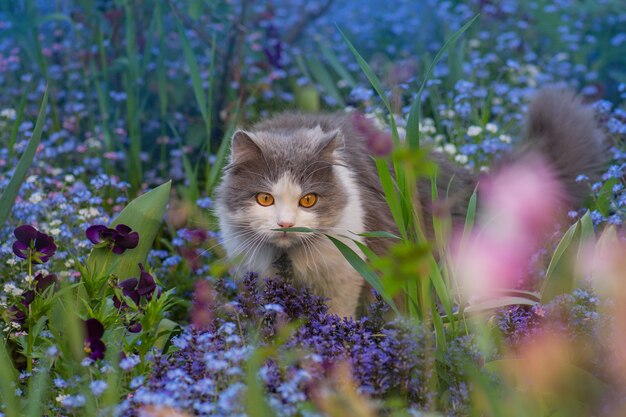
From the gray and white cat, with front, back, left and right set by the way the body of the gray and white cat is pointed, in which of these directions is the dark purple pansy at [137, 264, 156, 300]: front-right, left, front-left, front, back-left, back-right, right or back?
front

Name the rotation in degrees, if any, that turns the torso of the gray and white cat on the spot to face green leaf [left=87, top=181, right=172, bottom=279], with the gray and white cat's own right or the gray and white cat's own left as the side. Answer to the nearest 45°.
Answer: approximately 45° to the gray and white cat's own right

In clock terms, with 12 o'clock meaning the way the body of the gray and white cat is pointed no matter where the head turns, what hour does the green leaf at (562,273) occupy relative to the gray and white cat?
The green leaf is roughly at 8 o'clock from the gray and white cat.

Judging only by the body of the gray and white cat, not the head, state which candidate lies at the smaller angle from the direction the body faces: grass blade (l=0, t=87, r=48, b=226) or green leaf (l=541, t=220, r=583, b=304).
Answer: the grass blade

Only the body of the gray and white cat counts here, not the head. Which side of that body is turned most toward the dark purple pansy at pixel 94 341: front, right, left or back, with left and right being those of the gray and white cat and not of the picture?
front

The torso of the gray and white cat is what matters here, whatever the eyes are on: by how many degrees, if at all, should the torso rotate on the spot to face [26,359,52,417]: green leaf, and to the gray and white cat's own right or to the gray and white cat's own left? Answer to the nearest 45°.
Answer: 0° — it already faces it

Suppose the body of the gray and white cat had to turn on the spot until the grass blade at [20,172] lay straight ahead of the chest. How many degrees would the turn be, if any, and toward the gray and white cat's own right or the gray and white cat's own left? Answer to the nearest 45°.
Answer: approximately 45° to the gray and white cat's own right

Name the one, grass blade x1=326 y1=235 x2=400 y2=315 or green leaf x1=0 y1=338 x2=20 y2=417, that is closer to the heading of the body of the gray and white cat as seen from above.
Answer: the green leaf

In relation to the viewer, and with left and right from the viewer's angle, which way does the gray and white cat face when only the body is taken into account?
facing the viewer and to the left of the viewer
